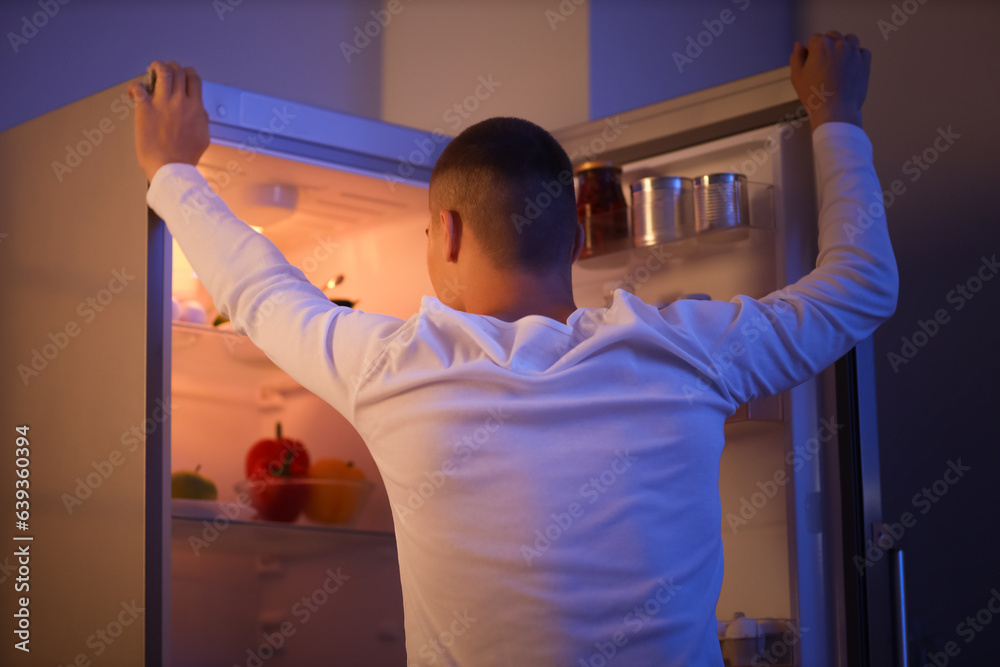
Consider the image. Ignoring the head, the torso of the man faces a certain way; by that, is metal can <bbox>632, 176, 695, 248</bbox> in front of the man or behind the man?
in front

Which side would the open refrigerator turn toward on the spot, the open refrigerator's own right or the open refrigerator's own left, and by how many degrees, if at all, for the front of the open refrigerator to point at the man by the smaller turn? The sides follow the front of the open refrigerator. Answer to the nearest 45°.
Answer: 0° — it already faces them

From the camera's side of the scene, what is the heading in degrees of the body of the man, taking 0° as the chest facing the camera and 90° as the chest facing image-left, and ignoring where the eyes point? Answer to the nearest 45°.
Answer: approximately 180°

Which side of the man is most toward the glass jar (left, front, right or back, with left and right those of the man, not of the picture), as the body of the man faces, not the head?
front

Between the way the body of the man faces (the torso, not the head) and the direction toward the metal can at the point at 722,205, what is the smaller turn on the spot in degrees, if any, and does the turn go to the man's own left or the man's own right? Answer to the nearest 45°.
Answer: approximately 45° to the man's own right

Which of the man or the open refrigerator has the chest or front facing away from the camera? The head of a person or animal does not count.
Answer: the man

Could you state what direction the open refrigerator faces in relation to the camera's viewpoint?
facing the viewer and to the right of the viewer

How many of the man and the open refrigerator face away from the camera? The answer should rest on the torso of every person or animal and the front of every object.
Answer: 1
